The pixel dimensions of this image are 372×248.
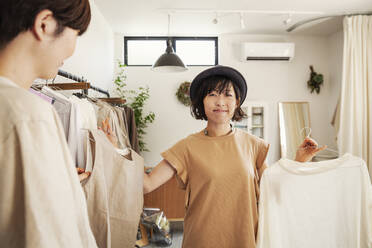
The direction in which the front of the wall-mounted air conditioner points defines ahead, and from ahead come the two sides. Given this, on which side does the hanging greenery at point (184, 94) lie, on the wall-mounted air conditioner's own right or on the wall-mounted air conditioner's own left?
on the wall-mounted air conditioner's own right

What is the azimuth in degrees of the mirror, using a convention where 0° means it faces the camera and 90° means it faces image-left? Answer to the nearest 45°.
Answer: approximately 0°

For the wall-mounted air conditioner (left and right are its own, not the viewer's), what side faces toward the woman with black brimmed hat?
front

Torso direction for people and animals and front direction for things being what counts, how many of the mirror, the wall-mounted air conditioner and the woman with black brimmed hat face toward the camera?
3

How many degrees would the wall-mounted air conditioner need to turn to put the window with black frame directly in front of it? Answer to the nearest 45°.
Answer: approximately 90° to its right

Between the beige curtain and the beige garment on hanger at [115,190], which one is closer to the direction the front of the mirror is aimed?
the beige garment on hanger

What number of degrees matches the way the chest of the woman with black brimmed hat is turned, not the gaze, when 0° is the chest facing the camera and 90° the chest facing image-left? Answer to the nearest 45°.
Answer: approximately 0°

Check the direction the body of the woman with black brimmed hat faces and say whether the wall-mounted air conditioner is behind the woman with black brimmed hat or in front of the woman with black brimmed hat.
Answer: behind
